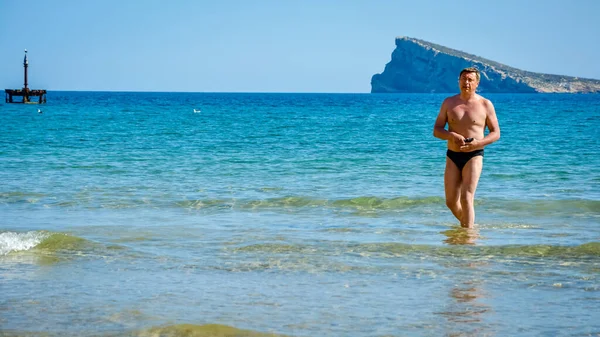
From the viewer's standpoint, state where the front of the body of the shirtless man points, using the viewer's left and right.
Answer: facing the viewer
